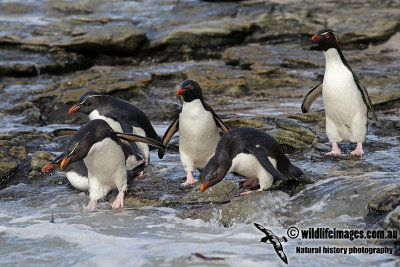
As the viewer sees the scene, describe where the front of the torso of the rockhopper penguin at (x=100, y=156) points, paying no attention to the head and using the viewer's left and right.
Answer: facing the viewer and to the left of the viewer

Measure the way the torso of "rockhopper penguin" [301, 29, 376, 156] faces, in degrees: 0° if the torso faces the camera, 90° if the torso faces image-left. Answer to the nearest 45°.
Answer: approximately 45°

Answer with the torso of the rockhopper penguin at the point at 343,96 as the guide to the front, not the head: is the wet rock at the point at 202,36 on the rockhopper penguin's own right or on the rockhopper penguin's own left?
on the rockhopper penguin's own right

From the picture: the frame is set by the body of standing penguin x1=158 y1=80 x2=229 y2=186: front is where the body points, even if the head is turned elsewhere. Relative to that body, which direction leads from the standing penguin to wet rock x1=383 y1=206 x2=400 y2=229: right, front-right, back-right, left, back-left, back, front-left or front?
left

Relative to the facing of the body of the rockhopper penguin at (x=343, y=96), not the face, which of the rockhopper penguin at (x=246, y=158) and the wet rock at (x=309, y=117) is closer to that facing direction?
the rockhopper penguin

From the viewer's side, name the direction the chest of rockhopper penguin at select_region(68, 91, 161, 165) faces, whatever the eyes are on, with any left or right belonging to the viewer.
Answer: facing to the left of the viewer

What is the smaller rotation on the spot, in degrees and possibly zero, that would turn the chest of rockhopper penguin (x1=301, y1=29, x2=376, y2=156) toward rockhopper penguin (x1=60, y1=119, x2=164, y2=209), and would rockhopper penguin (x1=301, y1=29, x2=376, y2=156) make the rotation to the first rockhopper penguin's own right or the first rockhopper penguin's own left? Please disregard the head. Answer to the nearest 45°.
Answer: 0° — it already faces it

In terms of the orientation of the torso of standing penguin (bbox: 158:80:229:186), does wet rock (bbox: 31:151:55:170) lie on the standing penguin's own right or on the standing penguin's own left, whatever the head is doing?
on the standing penguin's own right

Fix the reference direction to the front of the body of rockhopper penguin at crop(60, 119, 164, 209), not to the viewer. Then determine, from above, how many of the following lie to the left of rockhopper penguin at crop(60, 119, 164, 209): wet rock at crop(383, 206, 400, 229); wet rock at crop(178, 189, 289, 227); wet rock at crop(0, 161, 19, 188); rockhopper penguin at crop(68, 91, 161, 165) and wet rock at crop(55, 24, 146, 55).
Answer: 2

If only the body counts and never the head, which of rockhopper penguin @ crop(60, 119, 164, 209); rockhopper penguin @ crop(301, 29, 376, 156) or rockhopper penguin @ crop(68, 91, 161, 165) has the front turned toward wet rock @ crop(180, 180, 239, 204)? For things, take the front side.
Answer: rockhopper penguin @ crop(301, 29, 376, 156)

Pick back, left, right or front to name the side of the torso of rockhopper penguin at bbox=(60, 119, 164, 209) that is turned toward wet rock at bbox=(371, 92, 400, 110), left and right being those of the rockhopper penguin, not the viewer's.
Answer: back
